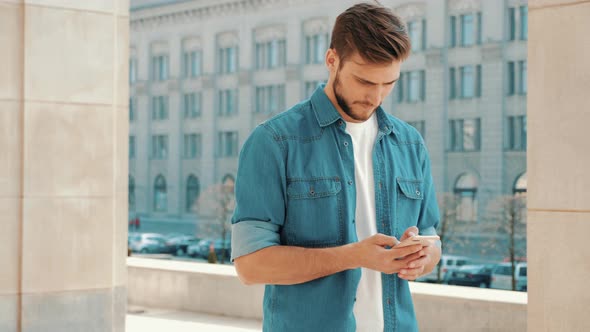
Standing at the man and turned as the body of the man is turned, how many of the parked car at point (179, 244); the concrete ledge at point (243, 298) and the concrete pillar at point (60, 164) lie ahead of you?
0

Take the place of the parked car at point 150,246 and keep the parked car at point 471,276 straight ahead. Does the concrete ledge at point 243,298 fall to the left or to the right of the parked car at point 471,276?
right

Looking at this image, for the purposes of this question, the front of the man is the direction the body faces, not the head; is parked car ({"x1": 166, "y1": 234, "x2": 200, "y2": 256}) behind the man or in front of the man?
behind

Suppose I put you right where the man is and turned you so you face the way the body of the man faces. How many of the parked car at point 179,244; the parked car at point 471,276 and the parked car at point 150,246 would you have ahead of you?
0

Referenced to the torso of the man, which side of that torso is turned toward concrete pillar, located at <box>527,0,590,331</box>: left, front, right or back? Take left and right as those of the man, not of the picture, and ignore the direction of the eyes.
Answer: left

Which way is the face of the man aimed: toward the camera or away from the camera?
toward the camera

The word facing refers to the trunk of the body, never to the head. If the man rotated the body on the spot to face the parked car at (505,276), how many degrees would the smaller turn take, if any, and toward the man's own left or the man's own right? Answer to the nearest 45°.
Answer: approximately 135° to the man's own left
